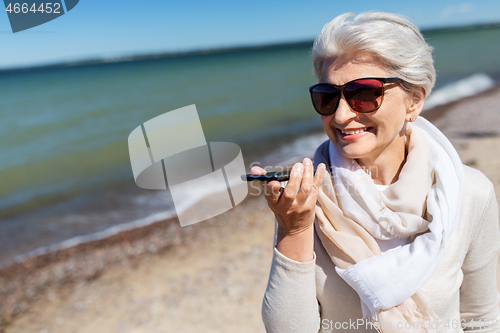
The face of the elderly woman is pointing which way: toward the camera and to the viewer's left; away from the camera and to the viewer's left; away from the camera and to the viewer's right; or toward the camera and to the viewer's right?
toward the camera and to the viewer's left

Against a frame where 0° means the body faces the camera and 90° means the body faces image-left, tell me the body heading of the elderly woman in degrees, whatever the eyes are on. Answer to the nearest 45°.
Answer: approximately 45°
